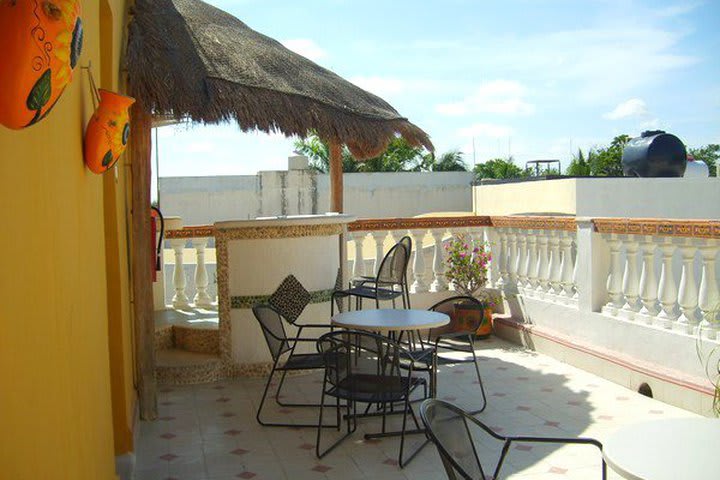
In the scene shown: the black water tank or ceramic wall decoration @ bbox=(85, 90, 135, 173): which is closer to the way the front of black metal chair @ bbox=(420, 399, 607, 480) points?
the black water tank

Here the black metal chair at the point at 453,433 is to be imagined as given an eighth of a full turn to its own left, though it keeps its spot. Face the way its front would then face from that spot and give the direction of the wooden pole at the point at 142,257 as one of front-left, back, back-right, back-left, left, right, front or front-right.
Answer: left

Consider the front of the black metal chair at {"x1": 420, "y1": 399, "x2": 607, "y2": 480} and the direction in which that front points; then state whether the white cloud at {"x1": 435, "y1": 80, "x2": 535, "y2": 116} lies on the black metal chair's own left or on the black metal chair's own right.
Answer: on the black metal chair's own left

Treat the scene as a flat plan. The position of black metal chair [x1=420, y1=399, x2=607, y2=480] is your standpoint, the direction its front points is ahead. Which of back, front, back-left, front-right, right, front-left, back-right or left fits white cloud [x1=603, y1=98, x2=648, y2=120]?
left

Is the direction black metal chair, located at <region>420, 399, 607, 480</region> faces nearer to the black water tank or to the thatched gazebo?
the black water tank

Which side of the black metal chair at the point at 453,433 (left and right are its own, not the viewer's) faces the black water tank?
left

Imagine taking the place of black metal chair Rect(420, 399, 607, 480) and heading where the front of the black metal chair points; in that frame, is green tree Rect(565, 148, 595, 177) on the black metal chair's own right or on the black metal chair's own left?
on the black metal chair's own left

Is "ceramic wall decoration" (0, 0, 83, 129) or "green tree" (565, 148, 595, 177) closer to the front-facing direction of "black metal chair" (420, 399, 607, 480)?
the green tree

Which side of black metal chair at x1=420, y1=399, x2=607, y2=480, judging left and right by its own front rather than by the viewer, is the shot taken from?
right

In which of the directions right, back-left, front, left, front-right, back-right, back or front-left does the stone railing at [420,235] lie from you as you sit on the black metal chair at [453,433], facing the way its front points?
left

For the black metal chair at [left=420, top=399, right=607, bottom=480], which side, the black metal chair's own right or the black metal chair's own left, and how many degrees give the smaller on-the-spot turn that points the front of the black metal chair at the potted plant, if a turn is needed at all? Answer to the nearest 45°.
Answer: approximately 90° to the black metal chair's own left

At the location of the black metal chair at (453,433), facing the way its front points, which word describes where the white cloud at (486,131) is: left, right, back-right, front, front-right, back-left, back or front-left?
left

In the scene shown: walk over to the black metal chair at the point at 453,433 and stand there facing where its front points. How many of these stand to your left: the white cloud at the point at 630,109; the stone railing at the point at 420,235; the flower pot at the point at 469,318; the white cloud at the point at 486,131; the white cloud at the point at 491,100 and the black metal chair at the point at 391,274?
6

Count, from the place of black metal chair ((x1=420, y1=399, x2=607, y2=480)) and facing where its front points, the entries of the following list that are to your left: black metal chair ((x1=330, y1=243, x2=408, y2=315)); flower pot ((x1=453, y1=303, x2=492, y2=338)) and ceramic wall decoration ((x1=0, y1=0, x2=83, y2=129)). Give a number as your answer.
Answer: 2
